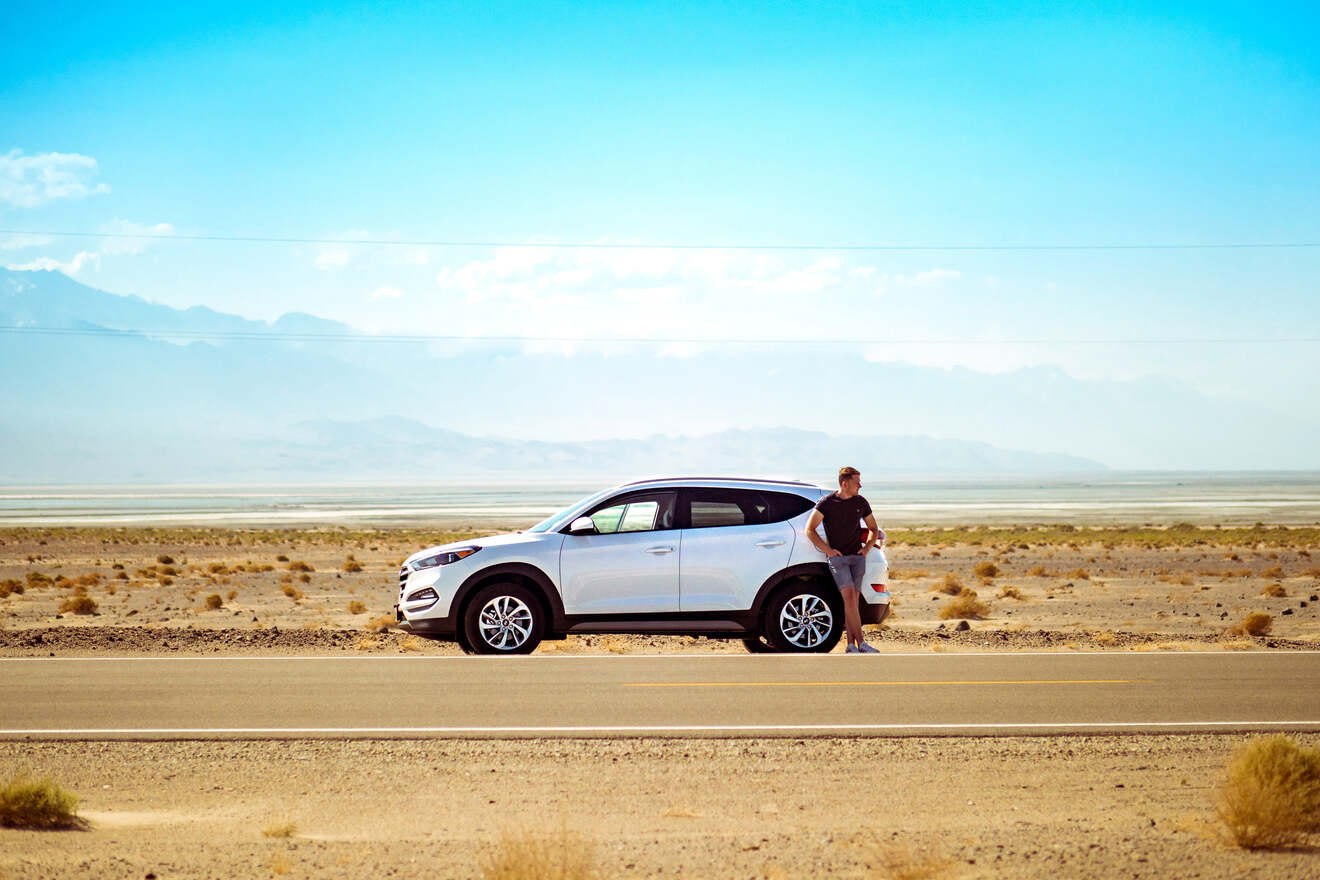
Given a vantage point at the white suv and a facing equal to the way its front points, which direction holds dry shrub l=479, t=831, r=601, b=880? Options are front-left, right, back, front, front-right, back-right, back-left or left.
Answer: left

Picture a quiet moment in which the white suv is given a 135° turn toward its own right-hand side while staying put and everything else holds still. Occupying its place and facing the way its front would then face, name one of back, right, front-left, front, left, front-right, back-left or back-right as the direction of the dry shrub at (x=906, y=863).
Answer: back-right

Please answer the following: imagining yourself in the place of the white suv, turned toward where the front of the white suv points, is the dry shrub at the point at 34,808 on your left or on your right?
on your left

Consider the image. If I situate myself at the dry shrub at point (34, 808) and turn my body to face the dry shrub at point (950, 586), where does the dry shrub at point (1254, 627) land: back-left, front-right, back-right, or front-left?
front-right

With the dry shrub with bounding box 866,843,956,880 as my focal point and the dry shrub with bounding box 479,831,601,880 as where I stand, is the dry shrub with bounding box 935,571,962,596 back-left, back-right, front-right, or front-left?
front-left

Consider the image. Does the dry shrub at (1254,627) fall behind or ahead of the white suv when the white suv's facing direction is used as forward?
behind

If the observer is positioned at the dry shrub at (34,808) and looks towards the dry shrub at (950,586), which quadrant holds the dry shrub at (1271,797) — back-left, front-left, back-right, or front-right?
front-right

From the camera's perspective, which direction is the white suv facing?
to the viewer's left

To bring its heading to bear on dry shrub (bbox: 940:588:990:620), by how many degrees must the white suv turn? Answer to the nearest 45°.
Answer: approximately 135° to its right

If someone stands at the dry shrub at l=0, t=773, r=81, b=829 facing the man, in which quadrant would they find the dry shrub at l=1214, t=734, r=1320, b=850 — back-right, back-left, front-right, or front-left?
front-right
